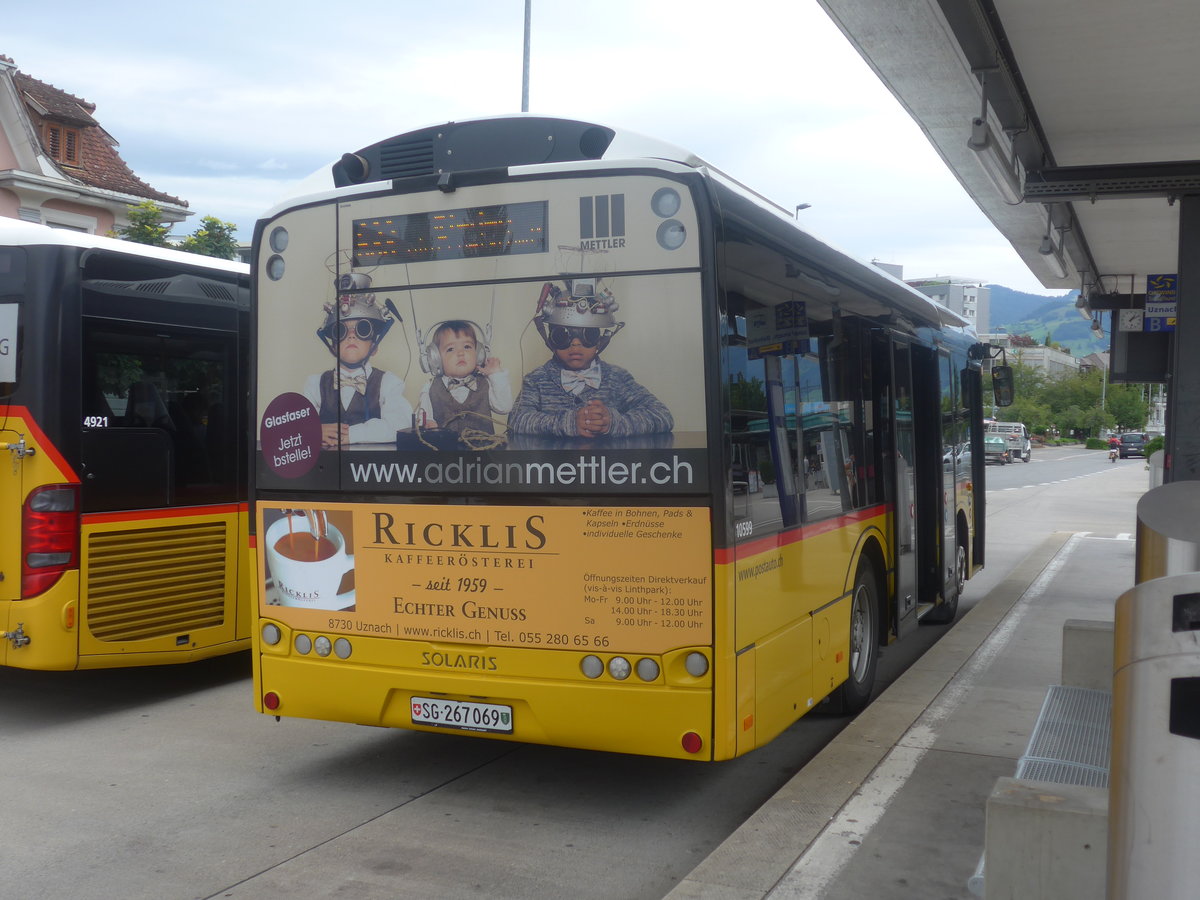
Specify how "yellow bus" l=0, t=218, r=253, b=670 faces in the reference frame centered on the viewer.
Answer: facing away from the viewer and to the right of the viewer

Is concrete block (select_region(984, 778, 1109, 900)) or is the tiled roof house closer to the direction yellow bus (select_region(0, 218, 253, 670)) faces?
the tiled roof house

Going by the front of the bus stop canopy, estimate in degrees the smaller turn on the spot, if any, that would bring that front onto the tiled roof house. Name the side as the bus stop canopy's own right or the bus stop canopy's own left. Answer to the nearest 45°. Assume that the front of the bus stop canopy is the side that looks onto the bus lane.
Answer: approximately 45° to the bus stop canopy's own right

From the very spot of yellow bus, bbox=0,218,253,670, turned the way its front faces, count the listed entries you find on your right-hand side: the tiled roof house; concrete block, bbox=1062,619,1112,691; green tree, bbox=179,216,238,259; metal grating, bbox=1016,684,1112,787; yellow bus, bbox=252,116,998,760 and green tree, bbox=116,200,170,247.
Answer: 3

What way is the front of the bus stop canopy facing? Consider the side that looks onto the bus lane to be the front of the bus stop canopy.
to the viewer's left

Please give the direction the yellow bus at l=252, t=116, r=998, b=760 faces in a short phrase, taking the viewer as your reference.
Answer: facing away from the viewer and to the right of the viewer

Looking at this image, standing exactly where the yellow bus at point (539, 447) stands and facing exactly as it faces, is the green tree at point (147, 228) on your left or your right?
on your left

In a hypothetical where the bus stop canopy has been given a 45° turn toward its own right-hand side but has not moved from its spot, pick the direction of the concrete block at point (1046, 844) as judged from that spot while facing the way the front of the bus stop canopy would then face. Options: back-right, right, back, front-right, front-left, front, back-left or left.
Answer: back-left

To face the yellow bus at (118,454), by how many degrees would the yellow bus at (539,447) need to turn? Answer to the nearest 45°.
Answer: approximately 90° to its left

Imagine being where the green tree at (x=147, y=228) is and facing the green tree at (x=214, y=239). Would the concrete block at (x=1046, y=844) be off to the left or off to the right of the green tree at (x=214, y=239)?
right

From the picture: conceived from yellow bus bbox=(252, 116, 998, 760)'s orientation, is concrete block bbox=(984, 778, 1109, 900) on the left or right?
on its right

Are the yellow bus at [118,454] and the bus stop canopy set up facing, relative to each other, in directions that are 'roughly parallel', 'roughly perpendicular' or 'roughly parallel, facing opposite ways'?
roughly perpendicular
